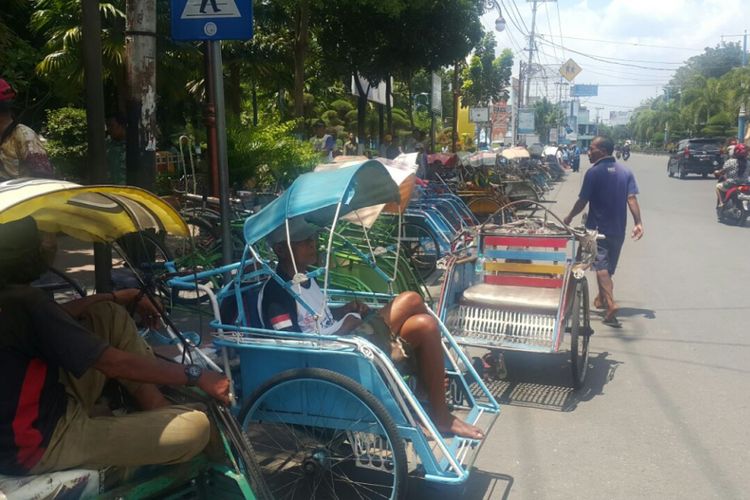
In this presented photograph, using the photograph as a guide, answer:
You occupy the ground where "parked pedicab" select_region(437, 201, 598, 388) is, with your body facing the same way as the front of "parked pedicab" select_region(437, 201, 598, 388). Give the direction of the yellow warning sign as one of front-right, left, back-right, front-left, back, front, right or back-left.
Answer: back

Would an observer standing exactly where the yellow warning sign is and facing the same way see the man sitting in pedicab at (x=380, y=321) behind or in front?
in front

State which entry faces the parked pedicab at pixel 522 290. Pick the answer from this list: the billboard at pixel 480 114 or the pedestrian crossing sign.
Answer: the billboard

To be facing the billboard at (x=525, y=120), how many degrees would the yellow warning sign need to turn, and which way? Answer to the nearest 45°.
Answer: approximately 135° to its right

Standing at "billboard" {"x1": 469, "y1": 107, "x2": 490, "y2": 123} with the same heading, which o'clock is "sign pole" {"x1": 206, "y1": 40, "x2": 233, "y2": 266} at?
The sign pole is roughly at 12 o'clock from the billboard.

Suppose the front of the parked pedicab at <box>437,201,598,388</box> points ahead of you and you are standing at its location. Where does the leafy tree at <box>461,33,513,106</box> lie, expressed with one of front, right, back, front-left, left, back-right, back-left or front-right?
back

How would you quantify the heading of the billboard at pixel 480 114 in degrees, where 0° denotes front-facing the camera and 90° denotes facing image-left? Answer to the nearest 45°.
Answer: approximately 0°

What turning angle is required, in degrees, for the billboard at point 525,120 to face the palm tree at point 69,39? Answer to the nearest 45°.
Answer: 0° — it already faces it
